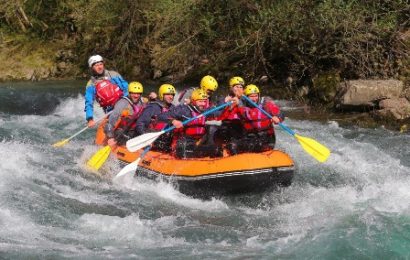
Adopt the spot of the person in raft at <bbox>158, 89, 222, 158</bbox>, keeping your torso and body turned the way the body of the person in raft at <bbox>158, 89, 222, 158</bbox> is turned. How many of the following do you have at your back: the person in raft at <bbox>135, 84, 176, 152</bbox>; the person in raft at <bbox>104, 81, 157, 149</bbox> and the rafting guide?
3

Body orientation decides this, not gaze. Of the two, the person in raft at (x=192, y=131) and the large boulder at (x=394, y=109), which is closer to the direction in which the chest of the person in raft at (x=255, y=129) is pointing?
the person in raft

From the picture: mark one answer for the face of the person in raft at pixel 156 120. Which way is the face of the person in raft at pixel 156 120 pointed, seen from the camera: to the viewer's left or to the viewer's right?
to the viewer's right

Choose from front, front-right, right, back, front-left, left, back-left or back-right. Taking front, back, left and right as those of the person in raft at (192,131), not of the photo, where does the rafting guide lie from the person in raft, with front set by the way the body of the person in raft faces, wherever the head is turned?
back

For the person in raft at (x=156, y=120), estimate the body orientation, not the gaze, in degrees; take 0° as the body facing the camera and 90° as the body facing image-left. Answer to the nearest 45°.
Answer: approximately 315°

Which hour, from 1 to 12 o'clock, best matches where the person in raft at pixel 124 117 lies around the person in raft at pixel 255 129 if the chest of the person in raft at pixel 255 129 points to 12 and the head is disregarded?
the person in raft at pixel 124 117 is roughly at 4 o'clock from the person in raft at pixel 255 129.

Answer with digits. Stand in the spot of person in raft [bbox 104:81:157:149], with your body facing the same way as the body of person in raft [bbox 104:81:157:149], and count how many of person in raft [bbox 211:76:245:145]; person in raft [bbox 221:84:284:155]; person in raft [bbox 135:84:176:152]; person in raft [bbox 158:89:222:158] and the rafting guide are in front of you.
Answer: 4

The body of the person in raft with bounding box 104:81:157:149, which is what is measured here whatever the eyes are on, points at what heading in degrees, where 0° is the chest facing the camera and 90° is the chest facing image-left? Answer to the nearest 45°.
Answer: approximately 315°
